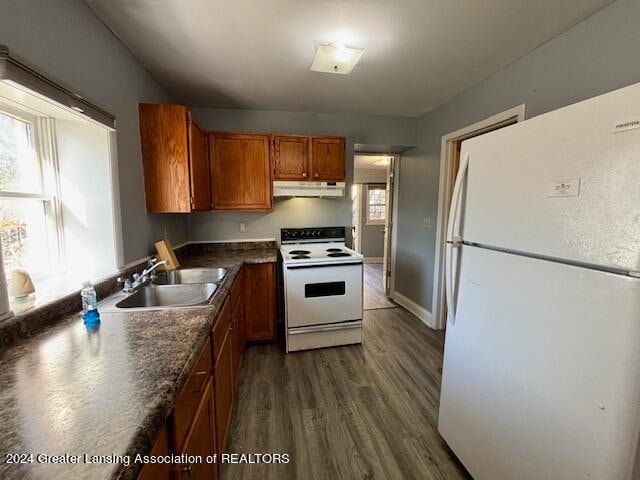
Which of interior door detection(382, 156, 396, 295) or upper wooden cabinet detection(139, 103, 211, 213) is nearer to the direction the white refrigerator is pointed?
the upper wooden cabinet

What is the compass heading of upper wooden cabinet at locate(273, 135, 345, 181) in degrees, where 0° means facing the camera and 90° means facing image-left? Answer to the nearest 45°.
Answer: approximately 0°

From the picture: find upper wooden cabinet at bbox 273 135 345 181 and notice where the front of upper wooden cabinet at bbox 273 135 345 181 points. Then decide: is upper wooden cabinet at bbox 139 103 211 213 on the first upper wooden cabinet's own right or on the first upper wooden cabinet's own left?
on the first upper wooden cabinet's own right

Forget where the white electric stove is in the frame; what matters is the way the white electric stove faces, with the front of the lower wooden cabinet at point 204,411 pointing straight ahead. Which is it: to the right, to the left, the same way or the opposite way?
to the right

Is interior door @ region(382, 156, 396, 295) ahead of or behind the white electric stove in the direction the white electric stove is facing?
behind

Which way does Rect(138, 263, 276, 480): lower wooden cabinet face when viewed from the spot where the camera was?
facing to the right of the viewer

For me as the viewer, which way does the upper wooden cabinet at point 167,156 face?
facing to the right of the viewer

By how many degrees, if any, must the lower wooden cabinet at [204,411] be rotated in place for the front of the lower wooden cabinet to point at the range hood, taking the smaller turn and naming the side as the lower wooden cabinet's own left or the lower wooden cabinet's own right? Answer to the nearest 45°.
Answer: approximately 45° to the lower wooden cabinet's own left
